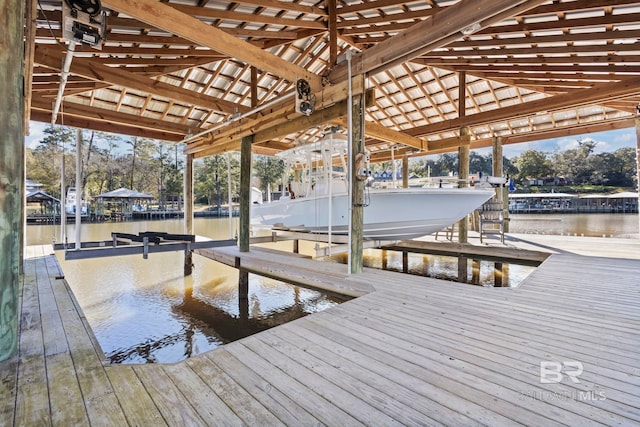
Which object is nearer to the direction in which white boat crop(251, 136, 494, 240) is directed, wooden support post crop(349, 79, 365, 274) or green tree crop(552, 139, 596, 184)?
the wooden support post

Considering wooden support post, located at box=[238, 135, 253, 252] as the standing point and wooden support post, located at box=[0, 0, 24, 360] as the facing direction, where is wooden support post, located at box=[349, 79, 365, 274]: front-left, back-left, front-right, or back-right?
front-left
